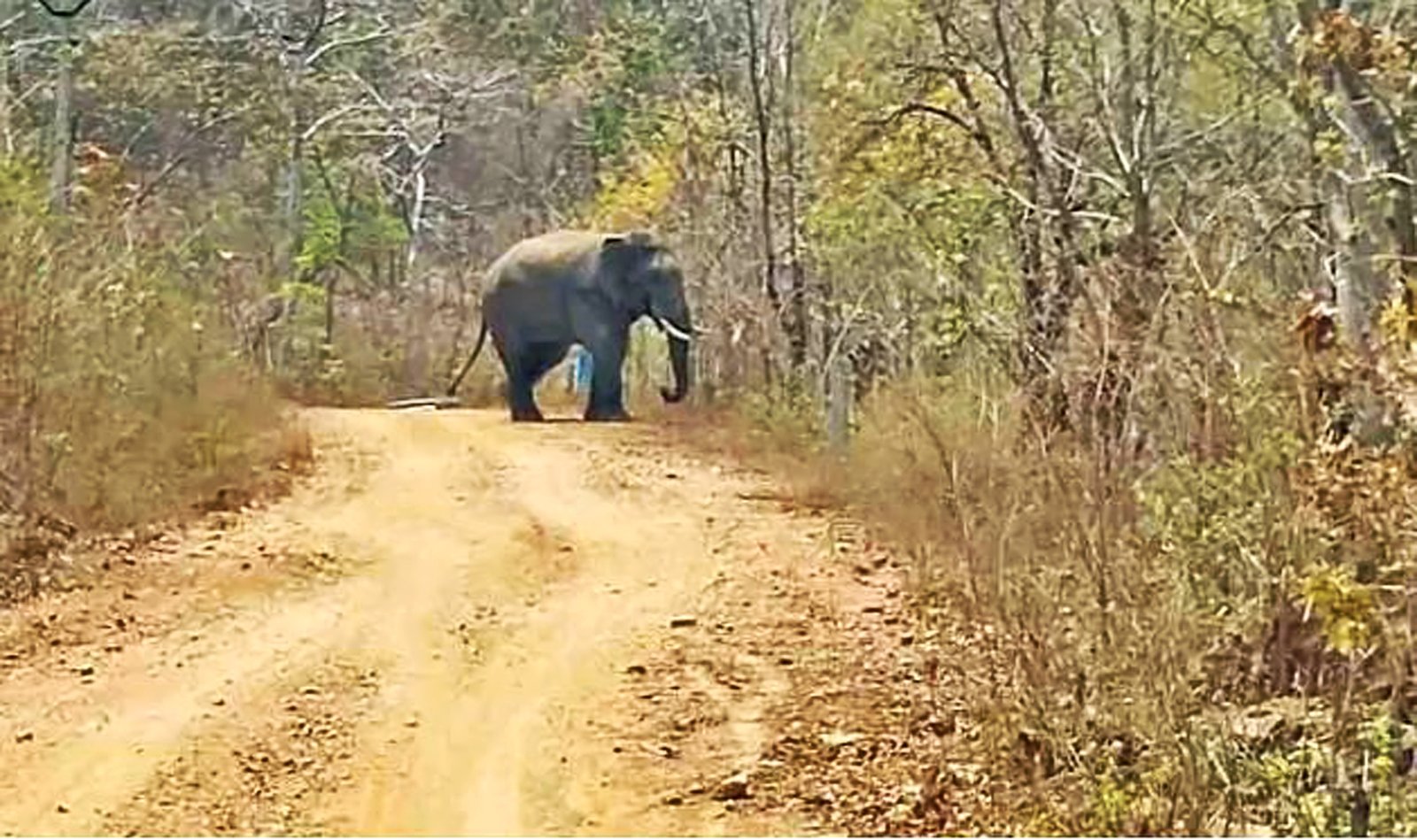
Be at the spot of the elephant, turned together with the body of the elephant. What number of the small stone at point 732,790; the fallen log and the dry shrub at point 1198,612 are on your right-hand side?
2

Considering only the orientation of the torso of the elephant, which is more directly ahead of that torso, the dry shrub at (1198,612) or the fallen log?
the dry shrub

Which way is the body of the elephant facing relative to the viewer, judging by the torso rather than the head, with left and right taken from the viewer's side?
facing to the right of the viewer

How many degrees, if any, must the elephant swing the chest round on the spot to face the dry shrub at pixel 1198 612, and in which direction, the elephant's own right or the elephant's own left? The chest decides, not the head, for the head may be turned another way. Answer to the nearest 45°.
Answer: approximately 90° to the elephant's own right

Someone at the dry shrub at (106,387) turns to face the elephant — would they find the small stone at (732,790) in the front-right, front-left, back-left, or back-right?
back-right

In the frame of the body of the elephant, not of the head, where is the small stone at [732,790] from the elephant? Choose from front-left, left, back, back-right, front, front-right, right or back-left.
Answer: right

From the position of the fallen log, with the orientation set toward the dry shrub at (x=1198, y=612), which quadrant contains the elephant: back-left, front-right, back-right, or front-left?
front-left

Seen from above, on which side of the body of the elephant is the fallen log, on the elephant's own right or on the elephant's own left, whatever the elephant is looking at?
on the elephant's own left

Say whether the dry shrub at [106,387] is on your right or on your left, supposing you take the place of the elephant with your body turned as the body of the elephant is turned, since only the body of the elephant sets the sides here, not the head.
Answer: on your right
